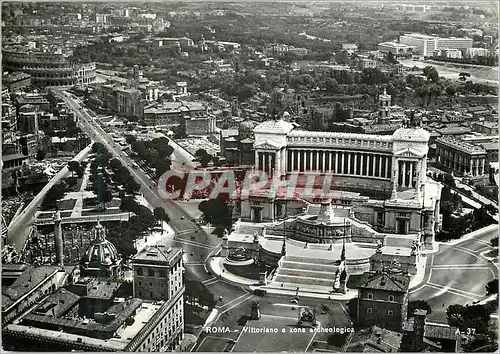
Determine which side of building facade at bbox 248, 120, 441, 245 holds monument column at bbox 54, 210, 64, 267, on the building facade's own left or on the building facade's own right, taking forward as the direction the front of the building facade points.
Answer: on the building facade's own right

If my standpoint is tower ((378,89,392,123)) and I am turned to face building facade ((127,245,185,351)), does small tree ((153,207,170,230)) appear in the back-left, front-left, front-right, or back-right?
front-right

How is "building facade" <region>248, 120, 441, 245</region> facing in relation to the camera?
toward the camera

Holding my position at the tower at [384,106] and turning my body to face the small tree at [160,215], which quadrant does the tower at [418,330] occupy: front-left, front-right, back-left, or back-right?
front-left

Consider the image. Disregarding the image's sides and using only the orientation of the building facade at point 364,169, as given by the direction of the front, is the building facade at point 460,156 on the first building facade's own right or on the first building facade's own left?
on the first building facade's own left

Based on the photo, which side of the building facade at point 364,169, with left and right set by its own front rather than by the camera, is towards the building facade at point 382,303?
front

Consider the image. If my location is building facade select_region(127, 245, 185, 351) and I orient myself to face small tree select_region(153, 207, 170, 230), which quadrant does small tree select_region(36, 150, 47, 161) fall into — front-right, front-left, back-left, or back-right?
front-left

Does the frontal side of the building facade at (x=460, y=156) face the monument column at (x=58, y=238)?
yes

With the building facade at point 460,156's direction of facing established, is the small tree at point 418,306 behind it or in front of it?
in front

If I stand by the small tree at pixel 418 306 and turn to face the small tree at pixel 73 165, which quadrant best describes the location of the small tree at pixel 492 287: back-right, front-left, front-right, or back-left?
back-right

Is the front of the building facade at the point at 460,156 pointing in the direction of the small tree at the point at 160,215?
yes

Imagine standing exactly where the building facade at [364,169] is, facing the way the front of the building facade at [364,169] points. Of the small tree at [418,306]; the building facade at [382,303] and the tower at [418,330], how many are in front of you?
3

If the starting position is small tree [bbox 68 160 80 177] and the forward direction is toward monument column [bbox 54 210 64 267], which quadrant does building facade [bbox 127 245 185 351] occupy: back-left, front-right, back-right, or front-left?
front-left

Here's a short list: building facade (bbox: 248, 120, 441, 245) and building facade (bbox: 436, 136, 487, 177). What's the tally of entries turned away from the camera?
0

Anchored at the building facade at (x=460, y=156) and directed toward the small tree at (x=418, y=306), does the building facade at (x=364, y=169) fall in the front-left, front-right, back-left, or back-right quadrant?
front-right

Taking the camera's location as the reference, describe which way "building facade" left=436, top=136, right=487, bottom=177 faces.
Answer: facing the viewer and to the left of the viewer

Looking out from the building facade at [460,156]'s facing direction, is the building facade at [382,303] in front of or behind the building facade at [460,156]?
in front

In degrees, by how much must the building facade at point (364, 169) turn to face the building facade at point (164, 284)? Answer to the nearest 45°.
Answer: approximately 45° to its right

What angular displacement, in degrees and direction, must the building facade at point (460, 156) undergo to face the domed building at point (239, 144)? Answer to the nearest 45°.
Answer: approximately 45° to its right

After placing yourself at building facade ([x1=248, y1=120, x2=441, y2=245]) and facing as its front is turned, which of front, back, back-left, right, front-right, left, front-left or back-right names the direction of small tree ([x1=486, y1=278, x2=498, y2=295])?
front-left
